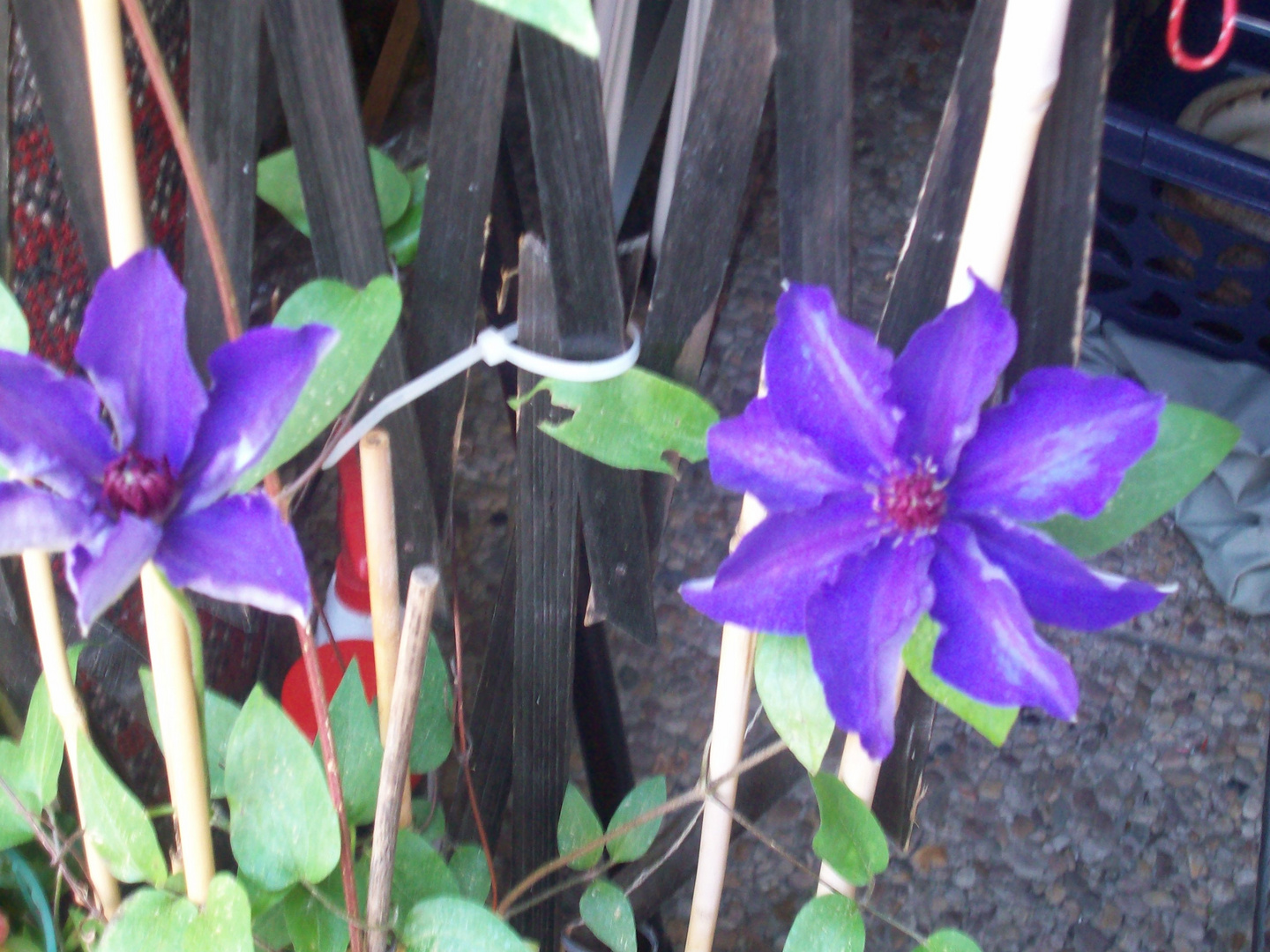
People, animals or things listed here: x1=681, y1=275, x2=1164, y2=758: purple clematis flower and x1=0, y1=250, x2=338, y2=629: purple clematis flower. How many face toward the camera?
2

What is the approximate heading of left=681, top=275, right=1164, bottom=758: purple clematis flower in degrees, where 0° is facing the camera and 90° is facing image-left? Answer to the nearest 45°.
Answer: approximately 0°
